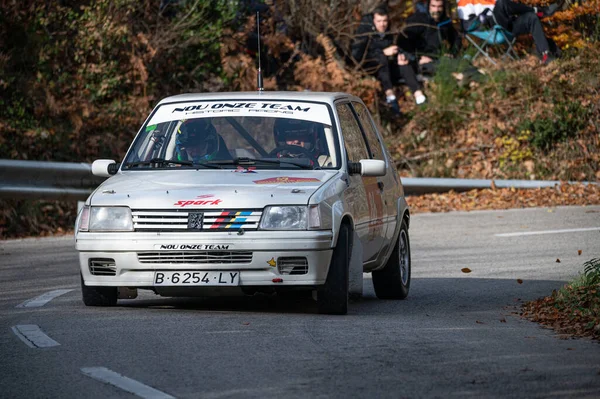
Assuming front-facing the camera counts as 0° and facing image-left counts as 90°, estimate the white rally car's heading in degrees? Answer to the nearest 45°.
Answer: approximately 0°

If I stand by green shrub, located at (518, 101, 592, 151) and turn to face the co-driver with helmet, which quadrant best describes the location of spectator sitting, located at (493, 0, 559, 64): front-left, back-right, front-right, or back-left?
back-right

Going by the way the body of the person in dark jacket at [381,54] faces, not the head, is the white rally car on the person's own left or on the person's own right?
on the person's own right

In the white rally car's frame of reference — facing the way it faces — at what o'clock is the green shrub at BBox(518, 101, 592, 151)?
The green shrub is roughly at 7 o'clock from the white rally car.

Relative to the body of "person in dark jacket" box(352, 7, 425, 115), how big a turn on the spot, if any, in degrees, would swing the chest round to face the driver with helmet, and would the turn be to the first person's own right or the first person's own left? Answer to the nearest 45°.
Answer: approximately 45° to the first person's own right

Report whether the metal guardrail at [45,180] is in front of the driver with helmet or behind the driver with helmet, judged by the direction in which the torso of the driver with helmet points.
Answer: behind

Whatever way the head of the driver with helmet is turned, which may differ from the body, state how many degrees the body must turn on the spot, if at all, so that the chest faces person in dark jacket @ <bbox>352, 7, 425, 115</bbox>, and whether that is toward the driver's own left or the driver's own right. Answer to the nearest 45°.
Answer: approximately 180°

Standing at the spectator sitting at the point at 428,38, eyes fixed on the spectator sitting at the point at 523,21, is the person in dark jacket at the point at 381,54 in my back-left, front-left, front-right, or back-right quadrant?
back-right

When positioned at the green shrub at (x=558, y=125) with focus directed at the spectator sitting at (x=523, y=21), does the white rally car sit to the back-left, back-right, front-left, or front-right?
back-left
